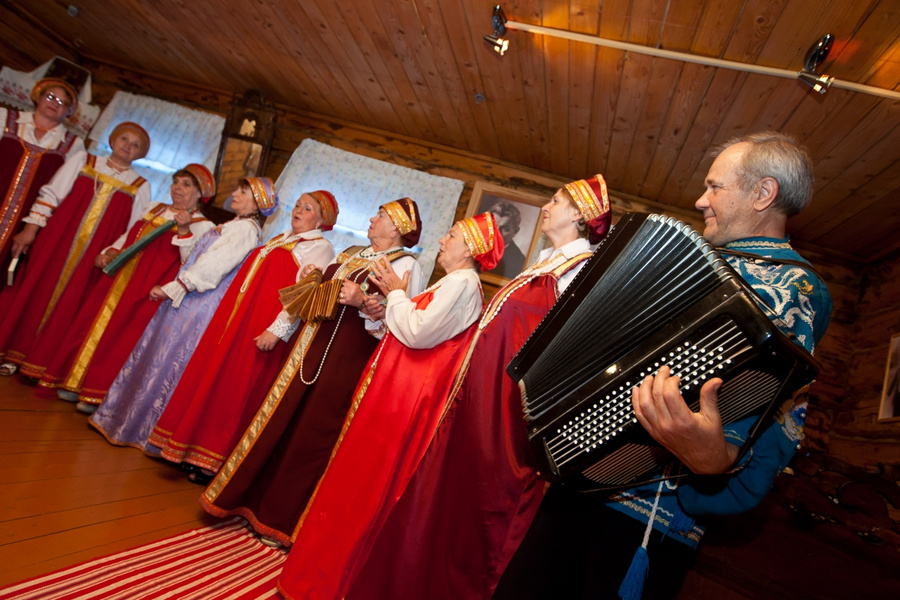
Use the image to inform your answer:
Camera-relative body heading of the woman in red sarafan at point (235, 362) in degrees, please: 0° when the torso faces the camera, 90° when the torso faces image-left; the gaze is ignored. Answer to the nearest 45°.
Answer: approximately 45°

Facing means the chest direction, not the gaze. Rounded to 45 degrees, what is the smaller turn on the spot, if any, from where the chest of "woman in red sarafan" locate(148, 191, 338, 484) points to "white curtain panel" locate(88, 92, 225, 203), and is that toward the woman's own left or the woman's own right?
approximately 90° to the woman's own right

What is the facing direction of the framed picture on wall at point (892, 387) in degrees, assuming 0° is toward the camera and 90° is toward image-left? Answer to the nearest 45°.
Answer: approximately 45°

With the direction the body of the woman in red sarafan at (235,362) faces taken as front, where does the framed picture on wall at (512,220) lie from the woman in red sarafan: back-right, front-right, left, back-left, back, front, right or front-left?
back

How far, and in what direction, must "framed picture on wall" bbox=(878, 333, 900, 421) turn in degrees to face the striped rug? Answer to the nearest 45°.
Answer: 0° — it already faces it
